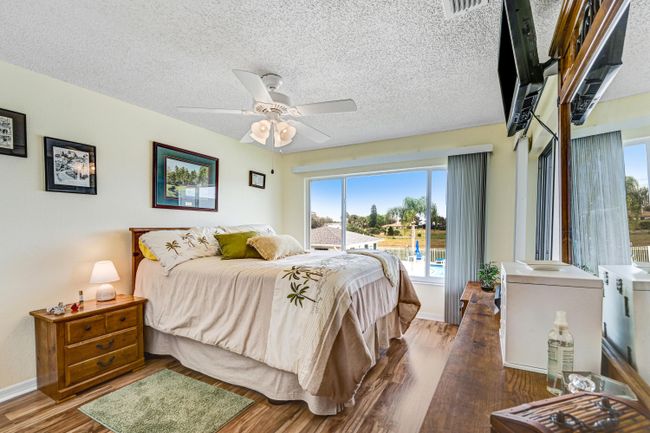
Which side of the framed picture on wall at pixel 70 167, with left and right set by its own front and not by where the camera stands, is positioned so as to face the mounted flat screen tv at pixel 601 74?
front

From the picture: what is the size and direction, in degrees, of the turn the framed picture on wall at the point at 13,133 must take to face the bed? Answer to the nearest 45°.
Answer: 0° — it already faces it

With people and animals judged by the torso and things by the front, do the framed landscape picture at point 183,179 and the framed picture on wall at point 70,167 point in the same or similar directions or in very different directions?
same or similar directions

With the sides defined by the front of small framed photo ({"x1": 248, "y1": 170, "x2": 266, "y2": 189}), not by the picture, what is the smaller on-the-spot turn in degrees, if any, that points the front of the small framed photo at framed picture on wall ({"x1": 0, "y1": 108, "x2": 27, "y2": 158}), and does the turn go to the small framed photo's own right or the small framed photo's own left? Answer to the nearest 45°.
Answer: approximately 90° to the small framed photo's own right

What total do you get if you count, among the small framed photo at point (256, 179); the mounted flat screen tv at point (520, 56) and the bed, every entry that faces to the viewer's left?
1

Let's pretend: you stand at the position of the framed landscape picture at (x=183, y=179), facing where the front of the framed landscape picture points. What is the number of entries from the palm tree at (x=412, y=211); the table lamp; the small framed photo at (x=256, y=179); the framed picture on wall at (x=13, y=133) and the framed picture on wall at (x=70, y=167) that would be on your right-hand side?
3

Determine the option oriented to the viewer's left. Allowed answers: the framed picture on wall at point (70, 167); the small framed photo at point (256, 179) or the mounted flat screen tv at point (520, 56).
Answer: the mounted flat screen tv

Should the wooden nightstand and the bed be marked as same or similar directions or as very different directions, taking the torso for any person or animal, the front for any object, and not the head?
same or similar directions

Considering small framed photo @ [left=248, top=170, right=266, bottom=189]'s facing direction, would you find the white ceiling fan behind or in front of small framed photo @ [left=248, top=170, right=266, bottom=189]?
in front

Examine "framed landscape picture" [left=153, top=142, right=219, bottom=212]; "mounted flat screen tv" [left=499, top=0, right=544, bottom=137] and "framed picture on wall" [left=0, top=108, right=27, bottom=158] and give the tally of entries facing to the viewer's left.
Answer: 1

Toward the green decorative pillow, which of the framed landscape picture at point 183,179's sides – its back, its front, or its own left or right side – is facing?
front

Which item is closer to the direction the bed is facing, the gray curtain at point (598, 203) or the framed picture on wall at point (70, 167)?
the gray curtain

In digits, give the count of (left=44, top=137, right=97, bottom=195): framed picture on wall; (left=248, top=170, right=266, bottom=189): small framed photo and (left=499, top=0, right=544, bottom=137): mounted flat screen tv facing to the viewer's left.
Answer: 1

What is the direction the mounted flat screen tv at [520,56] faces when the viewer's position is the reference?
facing to the left of the viewer

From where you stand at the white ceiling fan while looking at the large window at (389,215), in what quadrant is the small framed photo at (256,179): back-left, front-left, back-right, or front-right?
front-left

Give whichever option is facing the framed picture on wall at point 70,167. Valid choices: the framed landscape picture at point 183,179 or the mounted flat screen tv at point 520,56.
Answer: the mounted flat screen tv

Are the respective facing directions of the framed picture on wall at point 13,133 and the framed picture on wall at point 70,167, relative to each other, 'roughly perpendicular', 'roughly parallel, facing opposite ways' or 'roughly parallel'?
roughly parallel

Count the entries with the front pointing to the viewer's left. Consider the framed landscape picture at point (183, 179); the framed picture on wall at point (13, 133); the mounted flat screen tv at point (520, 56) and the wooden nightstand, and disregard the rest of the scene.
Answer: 1

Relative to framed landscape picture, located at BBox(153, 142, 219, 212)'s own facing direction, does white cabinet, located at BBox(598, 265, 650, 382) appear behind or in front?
in front

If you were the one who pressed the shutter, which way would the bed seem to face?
facing the viewer and to the right of the viewer

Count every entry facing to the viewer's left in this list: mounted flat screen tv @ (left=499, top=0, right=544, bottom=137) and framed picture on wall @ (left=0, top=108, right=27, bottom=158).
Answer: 1

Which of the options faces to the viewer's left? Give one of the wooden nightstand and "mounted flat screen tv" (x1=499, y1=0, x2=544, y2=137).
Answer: the mounted flat screen tv
